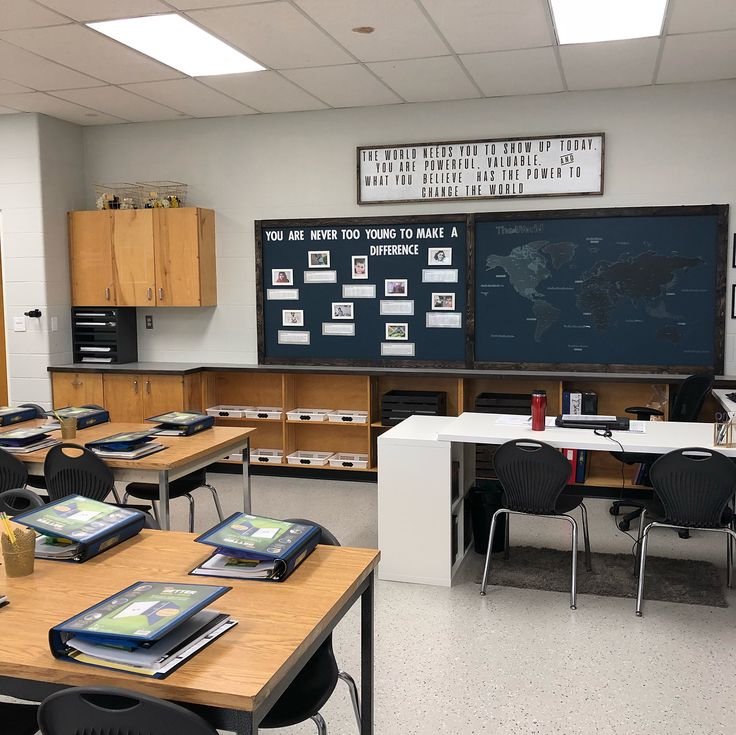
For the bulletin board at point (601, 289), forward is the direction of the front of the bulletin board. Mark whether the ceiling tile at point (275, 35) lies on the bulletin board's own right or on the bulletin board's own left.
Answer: on the bulletin board's own right

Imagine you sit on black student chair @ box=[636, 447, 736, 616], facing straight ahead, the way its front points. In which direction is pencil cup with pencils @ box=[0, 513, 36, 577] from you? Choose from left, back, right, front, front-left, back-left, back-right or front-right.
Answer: back-left

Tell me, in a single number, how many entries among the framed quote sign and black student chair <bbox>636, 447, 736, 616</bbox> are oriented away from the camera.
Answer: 1

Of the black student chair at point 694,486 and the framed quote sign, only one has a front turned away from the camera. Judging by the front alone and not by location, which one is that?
the black student chair

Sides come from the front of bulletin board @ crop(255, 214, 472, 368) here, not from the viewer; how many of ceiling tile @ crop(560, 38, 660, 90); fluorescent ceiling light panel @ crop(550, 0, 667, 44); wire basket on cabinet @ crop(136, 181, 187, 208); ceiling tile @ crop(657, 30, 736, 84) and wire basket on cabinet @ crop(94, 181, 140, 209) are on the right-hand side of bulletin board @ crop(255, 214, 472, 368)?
2

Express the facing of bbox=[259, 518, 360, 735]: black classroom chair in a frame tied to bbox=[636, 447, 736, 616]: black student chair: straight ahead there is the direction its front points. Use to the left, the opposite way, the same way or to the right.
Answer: the opposite way

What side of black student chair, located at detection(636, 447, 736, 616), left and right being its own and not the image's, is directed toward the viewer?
back

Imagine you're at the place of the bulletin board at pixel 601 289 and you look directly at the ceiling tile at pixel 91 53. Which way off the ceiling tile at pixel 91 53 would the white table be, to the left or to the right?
left

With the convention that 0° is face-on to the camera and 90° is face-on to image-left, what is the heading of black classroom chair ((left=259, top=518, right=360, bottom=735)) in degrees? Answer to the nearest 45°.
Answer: approximately 45°

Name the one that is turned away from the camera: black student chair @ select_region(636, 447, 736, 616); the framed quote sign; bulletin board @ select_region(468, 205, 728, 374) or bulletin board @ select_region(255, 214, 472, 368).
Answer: the black student chair
